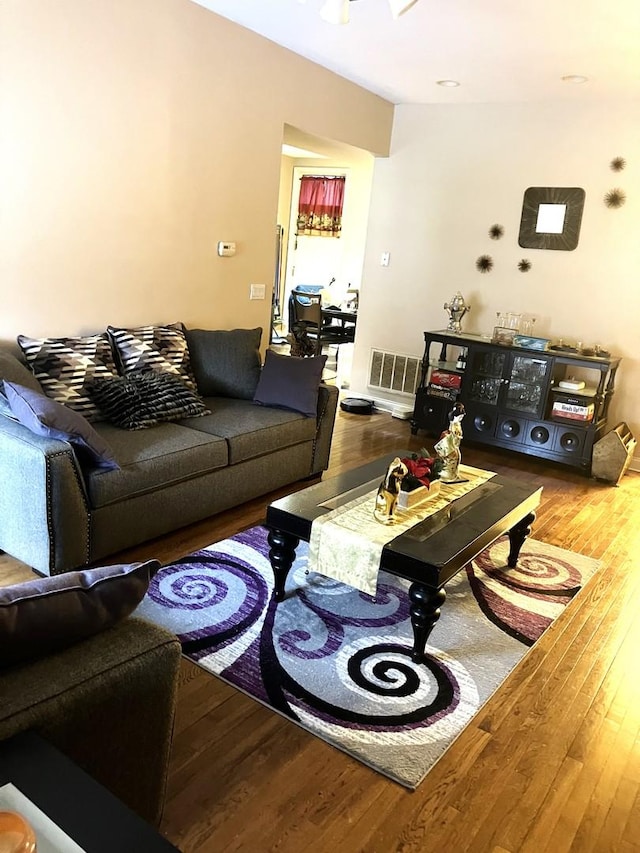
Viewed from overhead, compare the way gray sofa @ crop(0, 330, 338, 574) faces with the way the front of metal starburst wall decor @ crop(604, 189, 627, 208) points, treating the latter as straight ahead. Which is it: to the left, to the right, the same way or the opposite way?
to the left

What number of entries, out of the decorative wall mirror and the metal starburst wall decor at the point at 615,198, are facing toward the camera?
2

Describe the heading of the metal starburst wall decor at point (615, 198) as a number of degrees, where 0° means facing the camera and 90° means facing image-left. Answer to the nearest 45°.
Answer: approximately 0°

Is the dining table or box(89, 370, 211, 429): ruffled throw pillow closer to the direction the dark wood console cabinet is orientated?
the ruffled throw pillow

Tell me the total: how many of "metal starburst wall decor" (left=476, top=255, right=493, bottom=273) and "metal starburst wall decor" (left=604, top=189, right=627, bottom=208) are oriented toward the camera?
2

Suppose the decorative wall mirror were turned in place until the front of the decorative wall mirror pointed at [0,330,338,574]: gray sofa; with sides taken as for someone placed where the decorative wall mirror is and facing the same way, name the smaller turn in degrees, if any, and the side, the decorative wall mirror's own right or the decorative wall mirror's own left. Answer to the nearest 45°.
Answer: approximately 45° to the decorative wall mirror's own right

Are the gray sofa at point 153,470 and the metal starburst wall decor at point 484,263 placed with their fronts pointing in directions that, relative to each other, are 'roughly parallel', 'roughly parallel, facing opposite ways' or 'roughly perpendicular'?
roughly perpendicular

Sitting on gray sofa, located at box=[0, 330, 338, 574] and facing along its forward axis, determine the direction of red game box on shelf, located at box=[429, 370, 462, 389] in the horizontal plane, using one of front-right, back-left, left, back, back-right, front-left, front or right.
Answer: left

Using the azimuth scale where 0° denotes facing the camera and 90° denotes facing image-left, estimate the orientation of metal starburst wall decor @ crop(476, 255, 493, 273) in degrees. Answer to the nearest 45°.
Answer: approximately 0°

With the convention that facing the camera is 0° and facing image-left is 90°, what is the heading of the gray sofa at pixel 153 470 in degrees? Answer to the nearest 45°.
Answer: approximately 315°
